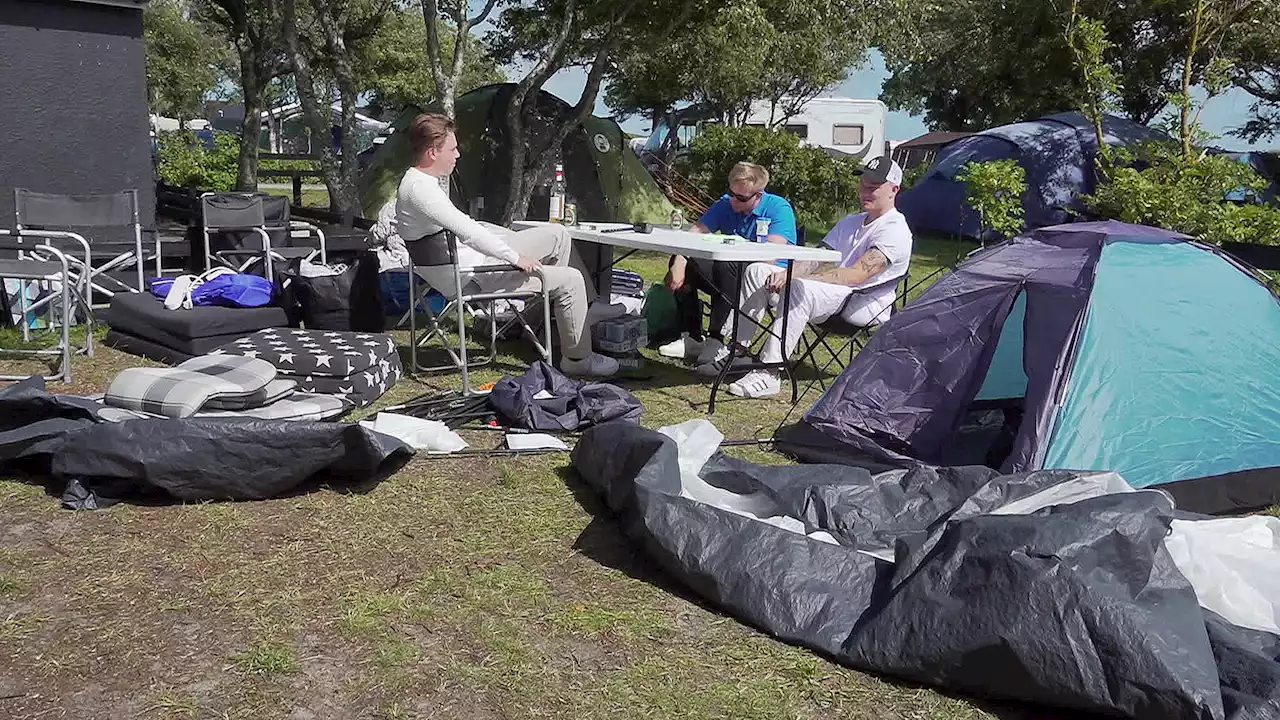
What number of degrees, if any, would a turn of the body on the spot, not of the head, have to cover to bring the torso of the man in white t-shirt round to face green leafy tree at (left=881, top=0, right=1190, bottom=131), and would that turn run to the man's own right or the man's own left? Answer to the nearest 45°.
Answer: approximately 135° to the man's own right

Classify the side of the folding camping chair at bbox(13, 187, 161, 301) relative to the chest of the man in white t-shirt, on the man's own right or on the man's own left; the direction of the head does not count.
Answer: on the man's own right

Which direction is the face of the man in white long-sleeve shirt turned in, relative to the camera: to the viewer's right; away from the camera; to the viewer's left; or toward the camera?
to the viewer's right

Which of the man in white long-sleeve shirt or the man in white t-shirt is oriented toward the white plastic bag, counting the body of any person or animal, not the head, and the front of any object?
the man in white t-shirt

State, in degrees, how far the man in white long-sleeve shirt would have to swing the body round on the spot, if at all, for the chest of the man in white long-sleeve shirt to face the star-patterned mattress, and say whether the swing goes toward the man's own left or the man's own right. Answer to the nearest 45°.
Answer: approximately 135° to the man's own right

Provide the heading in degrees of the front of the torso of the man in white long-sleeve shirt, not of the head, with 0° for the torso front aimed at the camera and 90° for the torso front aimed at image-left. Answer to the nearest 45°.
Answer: approximately 270°

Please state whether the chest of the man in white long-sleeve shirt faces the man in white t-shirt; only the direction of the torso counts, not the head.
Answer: yes

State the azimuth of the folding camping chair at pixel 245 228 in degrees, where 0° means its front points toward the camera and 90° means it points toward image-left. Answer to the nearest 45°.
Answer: approximately 315°

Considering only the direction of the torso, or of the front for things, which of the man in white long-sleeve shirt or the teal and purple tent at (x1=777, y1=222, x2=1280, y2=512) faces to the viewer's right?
the man in white long-sleeve shirt
